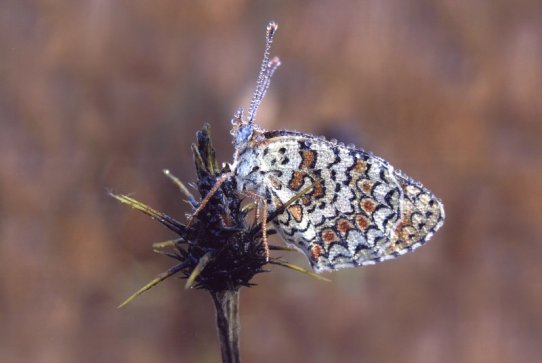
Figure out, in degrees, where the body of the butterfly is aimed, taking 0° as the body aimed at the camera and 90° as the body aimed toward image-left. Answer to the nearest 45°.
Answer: approximately 90°
